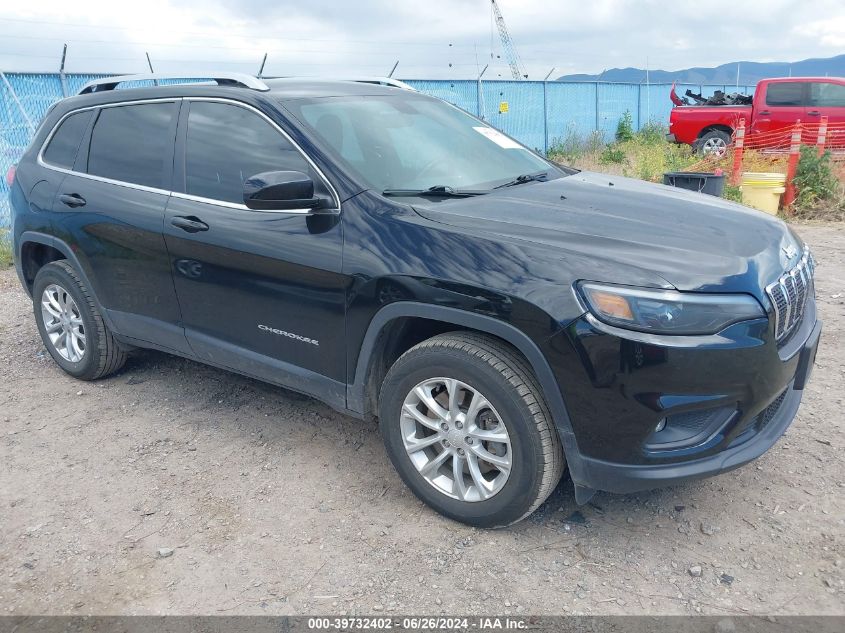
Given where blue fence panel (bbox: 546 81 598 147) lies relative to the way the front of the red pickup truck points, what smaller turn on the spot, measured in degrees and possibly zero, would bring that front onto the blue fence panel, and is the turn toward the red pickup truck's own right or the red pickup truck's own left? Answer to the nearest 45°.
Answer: approximately 135° to the red pickup truck's own left

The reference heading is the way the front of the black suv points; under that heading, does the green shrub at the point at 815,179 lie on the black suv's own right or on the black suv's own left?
on the black suv's own left

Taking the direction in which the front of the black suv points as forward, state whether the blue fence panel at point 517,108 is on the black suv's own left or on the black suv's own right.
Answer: on the black suv's own left

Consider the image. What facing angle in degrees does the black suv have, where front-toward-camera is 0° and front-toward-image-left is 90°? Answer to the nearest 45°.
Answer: approximately 315°

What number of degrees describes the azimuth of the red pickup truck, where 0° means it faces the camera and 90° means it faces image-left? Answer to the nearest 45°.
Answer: approximately 270°

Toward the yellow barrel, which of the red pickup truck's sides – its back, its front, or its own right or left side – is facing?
right

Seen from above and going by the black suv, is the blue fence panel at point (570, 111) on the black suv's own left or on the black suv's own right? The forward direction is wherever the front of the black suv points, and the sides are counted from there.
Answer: on the black suv's own left

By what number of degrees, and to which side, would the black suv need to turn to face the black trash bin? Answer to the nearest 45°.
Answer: approximately 90° to its left

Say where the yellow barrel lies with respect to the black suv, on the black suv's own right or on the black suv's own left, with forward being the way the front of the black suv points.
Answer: on the black suv's own left
